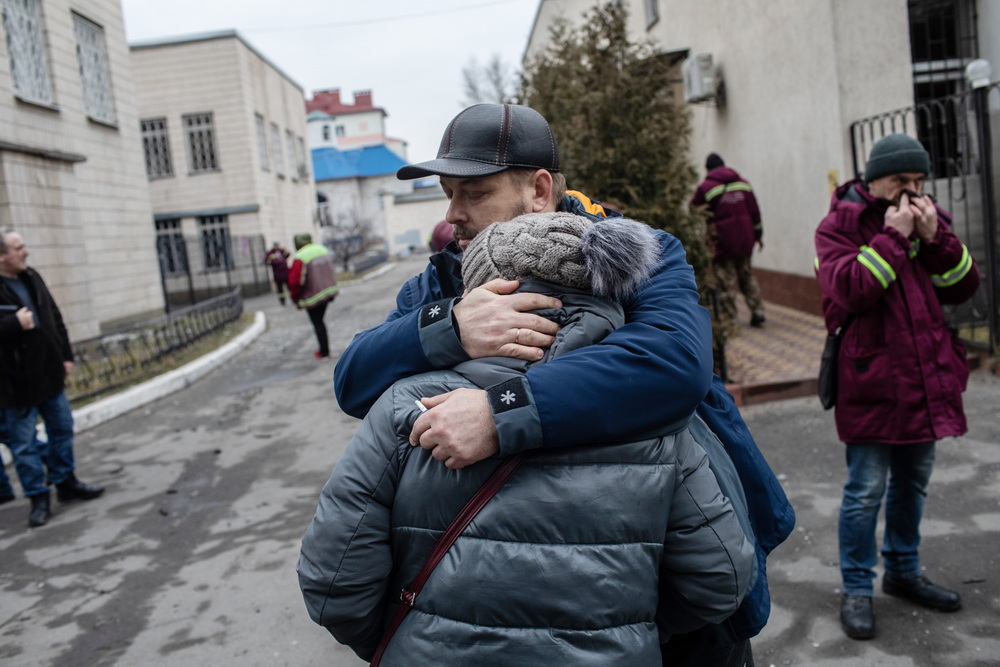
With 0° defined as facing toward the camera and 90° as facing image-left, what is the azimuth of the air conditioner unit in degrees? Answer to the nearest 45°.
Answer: approximately 45°

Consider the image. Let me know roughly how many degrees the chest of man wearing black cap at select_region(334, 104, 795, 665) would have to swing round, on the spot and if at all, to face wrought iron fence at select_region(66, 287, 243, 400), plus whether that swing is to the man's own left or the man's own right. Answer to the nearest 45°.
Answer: approximately 90° to the man's own right

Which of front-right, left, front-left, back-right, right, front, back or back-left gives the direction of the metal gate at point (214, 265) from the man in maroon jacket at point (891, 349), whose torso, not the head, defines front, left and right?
back

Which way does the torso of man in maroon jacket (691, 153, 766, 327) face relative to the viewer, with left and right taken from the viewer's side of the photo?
facing away from the viewer and to the left of the viewer

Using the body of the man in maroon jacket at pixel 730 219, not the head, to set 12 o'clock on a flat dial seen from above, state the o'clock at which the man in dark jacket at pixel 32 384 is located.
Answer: The man in dark jacket is roughly at 7 o'clock from the man in maroon jacket.

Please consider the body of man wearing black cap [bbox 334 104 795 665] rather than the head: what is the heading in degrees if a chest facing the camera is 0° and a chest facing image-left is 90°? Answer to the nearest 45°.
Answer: approximately 45°

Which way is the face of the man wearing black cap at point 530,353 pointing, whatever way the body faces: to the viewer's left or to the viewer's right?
to the viewer's left

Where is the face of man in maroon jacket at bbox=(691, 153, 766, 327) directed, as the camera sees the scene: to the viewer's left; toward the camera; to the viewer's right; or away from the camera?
away from the camera

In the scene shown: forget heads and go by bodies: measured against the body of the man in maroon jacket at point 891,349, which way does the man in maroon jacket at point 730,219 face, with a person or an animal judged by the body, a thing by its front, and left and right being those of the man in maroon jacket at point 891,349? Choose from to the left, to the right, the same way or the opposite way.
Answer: the opposite way

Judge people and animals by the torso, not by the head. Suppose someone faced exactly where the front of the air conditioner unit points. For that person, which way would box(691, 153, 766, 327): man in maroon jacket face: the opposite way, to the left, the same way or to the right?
to the right
